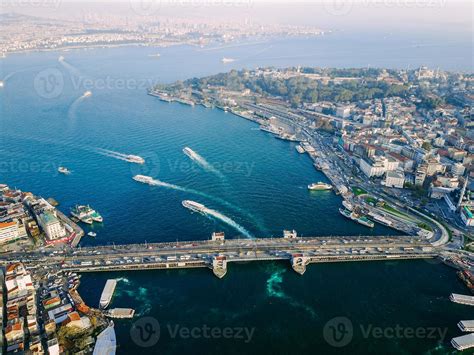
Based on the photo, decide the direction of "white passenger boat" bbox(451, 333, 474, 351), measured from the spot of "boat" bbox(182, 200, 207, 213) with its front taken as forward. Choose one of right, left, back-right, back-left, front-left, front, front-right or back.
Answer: back

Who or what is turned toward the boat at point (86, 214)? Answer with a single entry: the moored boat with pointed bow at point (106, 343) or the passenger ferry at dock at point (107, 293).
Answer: the moored boat with pointed bow at point (106, 343)

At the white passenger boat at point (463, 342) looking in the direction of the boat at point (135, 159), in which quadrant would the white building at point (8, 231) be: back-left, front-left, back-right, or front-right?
front-left

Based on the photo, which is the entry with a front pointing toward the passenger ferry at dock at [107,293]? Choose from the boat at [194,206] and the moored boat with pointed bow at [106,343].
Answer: the moored boat with pointed bow at [106,343]

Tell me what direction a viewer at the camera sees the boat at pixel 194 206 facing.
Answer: facing away from the viewer and to the left of the viewer

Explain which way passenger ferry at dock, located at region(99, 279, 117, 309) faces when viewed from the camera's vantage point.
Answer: facing the viewer

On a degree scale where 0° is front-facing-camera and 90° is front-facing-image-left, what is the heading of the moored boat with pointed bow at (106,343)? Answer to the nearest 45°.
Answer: approximately 180°

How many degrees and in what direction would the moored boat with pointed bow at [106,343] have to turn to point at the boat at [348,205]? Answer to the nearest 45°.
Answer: approximately 90° to its right

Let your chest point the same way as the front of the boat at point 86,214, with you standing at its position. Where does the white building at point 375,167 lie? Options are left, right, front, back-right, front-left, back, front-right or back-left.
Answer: front-left

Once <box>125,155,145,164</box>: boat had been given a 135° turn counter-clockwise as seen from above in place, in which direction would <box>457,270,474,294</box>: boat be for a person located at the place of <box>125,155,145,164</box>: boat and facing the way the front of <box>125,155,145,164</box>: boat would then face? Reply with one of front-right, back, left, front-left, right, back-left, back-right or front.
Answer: back-right

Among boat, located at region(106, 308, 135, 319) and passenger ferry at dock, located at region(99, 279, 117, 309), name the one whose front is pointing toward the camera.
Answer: the passenger ferry at dock

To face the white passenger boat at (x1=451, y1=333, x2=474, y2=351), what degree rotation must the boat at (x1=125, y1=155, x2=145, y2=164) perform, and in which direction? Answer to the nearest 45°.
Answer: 0° — it already faces it

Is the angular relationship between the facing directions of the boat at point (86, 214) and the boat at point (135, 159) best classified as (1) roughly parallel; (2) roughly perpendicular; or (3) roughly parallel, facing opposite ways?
roughly parallel
